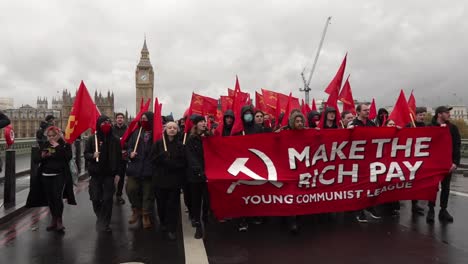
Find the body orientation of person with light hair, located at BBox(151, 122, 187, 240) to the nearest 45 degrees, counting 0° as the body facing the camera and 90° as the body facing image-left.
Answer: approximately 0°

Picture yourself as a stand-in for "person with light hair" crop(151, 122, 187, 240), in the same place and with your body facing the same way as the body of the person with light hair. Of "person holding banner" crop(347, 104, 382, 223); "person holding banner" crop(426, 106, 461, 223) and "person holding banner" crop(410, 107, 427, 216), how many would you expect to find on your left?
3

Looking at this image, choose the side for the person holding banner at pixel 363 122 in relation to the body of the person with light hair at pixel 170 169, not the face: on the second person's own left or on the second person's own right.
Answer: on the second person's own left

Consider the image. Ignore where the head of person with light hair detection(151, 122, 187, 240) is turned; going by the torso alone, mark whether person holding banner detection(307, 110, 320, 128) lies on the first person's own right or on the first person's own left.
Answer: on the first person's own left

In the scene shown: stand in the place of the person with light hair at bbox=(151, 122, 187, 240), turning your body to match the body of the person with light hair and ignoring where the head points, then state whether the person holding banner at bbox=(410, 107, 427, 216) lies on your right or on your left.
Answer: on your left

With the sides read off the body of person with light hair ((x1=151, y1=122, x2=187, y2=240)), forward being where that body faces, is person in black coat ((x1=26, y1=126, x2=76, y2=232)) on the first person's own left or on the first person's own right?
on the first person's own right

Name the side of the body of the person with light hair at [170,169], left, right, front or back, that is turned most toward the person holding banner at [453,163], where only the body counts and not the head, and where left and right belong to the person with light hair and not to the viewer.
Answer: left
